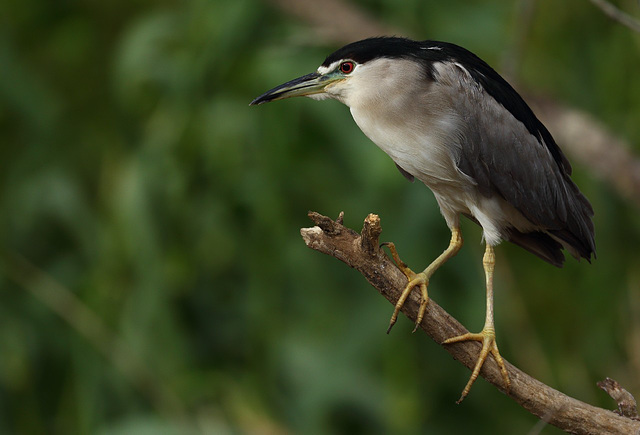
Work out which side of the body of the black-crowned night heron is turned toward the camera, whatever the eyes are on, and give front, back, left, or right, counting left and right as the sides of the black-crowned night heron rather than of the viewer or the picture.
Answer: left

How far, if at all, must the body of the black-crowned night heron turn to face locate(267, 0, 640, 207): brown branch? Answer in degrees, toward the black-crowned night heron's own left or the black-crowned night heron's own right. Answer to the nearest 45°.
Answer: approximately 90° to the black-crowned night heron's own right

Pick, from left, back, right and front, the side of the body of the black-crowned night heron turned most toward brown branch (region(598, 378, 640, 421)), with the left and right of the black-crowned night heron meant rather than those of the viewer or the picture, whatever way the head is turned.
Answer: back
